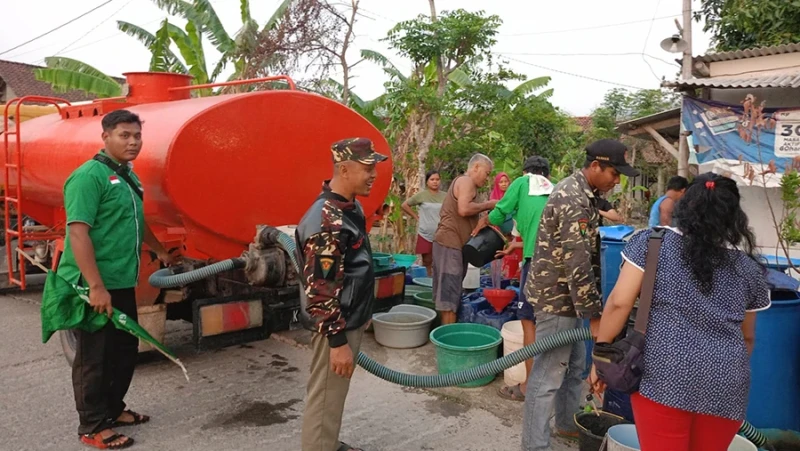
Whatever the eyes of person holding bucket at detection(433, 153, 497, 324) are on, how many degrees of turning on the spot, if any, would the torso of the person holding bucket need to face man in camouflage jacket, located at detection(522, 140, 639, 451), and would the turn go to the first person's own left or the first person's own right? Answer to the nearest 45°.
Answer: approximately 90° to the first person's own right

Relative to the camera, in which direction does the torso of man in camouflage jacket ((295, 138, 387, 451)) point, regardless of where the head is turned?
to the viewer's right

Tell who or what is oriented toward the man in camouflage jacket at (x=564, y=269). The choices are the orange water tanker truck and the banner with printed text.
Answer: the banner with printed text

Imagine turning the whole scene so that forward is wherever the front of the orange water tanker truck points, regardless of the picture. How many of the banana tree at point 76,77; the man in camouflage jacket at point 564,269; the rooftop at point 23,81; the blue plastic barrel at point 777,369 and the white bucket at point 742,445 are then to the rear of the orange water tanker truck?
3

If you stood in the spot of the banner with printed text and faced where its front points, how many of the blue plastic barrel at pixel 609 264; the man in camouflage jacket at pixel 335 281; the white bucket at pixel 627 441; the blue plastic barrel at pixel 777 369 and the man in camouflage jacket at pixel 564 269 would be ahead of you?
5

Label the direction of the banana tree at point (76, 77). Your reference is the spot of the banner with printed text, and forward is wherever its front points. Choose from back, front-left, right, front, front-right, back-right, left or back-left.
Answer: right

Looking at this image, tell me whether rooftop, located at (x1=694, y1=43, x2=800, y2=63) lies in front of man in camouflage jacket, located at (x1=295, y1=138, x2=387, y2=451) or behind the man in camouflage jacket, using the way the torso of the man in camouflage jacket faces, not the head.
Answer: in front

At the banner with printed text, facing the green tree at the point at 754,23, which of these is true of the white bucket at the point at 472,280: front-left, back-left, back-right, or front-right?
back-left

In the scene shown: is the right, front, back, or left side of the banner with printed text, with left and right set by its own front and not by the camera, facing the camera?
front

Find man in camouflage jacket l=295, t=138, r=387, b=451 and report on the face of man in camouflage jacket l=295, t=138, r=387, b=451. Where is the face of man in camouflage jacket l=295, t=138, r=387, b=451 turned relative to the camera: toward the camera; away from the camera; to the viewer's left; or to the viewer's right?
to the viewer's right

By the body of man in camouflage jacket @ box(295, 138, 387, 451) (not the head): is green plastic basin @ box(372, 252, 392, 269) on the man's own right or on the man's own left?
on the man's own left

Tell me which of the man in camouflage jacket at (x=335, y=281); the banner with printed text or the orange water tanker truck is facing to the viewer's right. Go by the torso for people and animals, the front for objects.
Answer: the man in camouflage jacket
